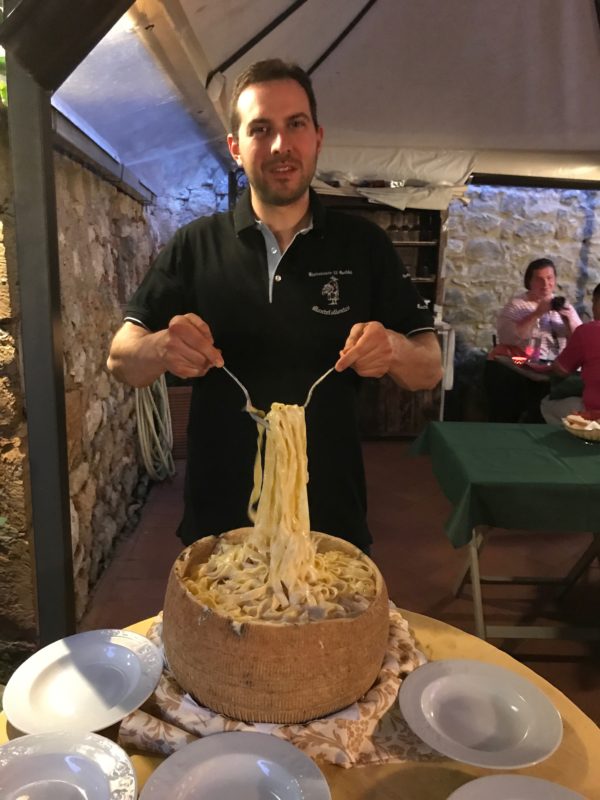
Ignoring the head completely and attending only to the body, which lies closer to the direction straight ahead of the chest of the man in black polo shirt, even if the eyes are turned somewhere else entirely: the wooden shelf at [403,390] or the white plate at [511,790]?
the white plate

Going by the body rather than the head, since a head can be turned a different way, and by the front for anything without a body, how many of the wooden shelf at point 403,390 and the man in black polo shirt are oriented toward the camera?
2

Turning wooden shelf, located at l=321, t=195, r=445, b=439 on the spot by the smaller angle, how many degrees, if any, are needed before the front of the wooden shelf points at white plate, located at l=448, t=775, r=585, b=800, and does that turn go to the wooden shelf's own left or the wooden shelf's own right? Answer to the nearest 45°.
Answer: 0° — it already faces it
